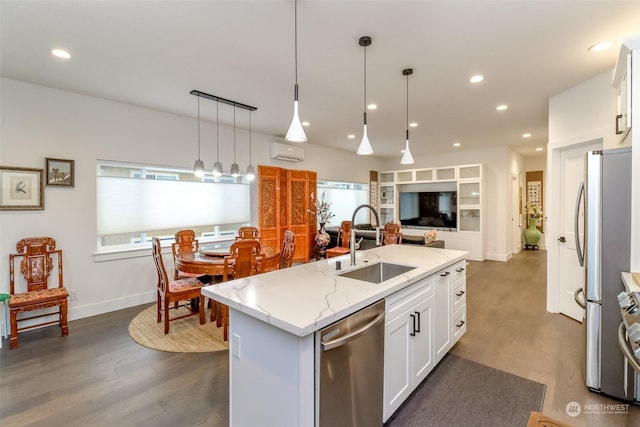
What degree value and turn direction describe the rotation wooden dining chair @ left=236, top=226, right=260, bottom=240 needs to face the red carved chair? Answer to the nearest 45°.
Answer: approximately 45° to its right

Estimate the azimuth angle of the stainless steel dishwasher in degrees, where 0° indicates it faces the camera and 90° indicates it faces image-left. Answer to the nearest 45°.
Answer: approximately 315°

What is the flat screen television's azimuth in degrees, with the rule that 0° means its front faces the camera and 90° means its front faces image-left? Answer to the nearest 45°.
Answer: approximately 0°

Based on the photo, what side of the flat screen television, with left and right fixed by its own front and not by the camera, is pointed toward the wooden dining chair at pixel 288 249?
front

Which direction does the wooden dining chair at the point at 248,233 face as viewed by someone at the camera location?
facing the viewer

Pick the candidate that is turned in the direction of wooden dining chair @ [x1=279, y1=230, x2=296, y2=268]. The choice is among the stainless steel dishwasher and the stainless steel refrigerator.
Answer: the stainless steel refrigerator

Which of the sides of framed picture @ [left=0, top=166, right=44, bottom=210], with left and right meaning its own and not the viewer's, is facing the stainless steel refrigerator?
front

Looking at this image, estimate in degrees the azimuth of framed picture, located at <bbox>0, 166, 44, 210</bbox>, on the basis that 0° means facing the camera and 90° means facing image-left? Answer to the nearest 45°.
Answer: approximately 315°

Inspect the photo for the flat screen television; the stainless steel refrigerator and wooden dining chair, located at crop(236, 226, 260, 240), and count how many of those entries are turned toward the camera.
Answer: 2

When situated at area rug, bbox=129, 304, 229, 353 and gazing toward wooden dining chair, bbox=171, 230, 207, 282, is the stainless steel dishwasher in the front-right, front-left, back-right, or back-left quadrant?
back-right

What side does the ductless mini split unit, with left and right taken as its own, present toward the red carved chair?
right

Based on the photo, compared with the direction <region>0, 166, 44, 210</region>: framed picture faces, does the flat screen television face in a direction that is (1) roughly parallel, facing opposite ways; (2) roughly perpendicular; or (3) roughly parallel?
roughly perpendicular

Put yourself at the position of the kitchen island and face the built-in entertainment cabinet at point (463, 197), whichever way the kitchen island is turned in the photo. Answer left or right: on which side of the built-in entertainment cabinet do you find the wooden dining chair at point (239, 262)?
left

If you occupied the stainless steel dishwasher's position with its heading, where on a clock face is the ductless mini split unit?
The ductless mini split unit is roughly at 7 o'clock from the stainless steel dishwasher.

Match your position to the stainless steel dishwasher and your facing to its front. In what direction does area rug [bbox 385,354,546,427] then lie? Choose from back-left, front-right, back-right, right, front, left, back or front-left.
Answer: left

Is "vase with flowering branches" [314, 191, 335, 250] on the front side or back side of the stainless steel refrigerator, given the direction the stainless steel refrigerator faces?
on the front side
